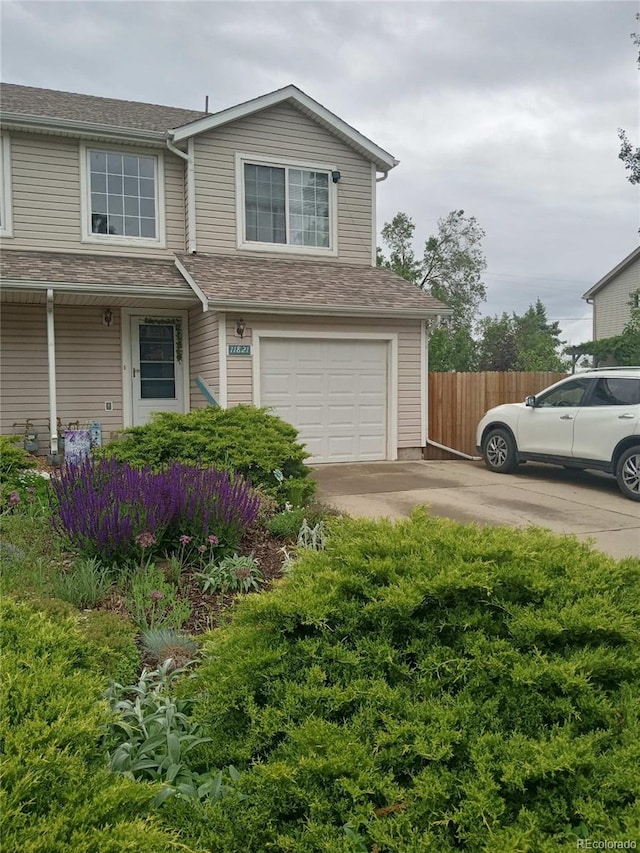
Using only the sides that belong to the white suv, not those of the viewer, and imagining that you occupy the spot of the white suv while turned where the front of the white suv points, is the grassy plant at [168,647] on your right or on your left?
on your left

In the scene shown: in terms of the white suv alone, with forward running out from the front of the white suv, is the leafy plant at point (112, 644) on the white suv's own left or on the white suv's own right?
on the white suv's own left

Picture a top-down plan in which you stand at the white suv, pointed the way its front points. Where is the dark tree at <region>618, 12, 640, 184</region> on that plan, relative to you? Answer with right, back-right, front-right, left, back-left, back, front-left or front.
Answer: front-right

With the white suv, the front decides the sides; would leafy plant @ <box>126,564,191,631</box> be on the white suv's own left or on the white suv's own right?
on the white suv's own left

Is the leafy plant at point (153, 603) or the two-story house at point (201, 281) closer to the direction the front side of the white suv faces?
the two-story house

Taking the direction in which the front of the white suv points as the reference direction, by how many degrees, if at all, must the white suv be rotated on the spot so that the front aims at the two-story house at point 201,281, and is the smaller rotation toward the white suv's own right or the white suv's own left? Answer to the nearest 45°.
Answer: approximately 45° to the white suv's own left

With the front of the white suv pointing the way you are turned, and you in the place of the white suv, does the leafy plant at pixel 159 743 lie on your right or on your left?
on your left

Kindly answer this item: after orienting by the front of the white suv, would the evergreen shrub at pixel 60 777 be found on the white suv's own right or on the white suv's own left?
on the white suv's own left

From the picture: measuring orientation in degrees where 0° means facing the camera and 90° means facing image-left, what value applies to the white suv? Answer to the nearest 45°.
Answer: approximately 135°

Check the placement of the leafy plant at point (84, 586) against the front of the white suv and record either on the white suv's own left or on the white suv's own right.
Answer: on the white suv's own left

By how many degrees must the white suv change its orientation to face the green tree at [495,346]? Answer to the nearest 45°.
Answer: approximately 45° to its right

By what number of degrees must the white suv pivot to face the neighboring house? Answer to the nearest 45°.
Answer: approximately 45° to its right

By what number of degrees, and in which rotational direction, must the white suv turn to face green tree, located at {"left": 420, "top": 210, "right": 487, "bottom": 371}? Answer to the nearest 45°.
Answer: approximately 45° to its right

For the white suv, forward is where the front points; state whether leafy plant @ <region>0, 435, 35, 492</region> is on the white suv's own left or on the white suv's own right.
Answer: on the white suv's own left

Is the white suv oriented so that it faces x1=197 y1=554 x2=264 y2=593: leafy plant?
no

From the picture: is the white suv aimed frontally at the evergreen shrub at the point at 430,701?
no
